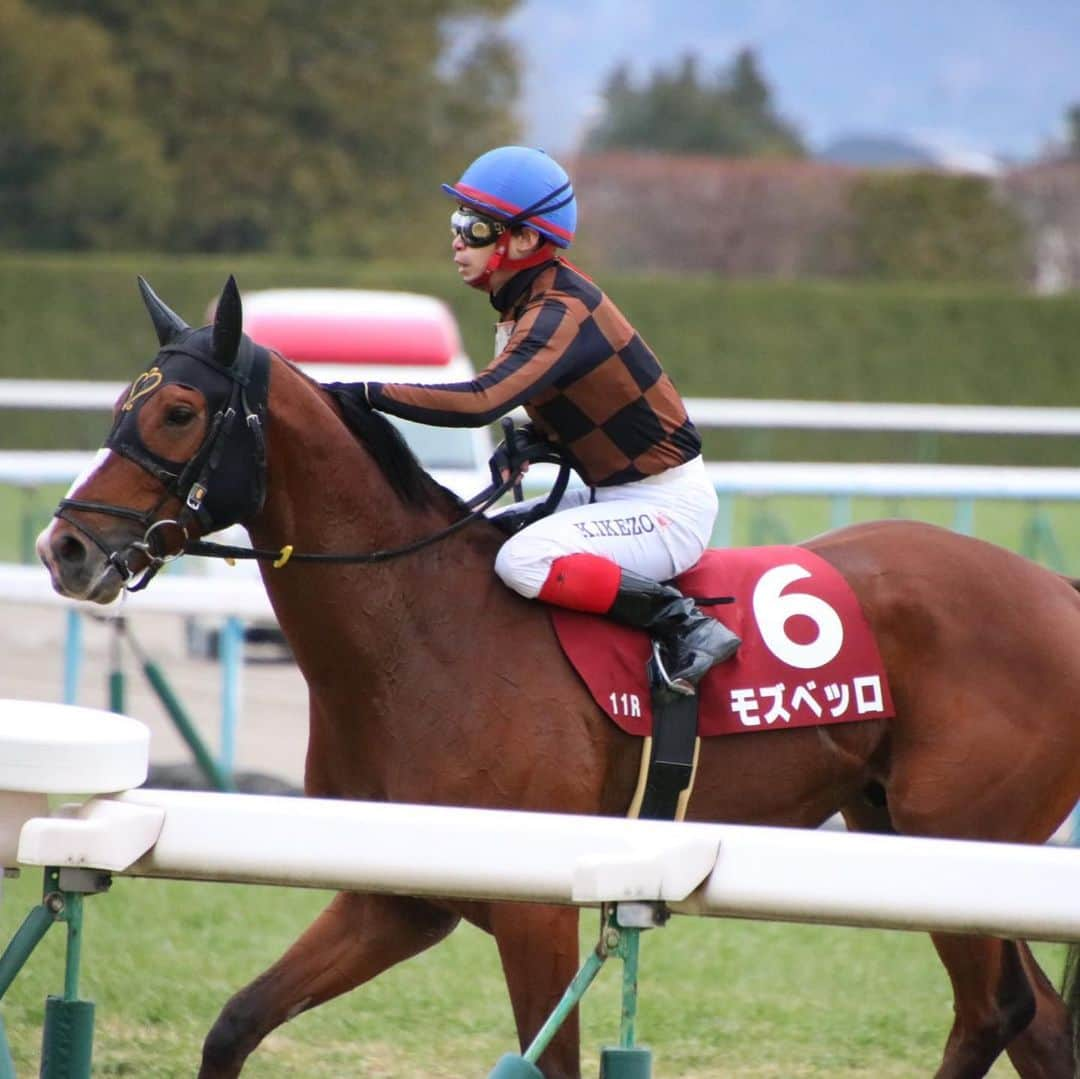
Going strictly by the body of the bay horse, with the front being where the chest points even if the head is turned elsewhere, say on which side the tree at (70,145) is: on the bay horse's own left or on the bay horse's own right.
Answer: on the bay horse's own right

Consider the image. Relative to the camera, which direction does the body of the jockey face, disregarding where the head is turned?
to the viewer's left

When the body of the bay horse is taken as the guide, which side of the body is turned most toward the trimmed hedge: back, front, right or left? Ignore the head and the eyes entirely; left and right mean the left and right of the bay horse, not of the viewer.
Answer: right

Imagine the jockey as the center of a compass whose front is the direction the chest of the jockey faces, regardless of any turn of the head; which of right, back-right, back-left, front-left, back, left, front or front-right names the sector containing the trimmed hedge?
right

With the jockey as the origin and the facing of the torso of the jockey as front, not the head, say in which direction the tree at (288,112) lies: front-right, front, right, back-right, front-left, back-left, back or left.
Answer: right

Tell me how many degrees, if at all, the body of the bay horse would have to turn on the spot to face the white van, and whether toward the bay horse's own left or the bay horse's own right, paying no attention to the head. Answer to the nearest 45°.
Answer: approximately 90° to the bay horse's own right

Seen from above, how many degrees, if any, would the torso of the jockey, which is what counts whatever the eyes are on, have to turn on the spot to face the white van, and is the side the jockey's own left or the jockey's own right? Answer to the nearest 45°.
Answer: approximately 90° to the jockey's own right

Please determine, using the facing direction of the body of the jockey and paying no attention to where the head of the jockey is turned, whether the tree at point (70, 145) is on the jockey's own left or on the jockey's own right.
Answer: on the jockey's own right

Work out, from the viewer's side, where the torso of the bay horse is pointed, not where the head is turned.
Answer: to the viewer's left
